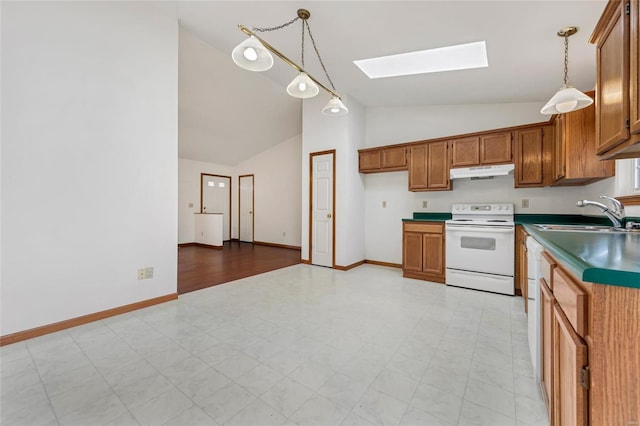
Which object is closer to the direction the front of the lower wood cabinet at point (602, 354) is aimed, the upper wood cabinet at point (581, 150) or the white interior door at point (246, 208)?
the white interior door

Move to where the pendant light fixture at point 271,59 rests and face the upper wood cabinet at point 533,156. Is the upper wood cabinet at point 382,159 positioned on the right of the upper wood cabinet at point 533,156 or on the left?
left

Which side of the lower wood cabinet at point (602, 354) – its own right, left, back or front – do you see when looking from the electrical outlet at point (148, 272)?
front

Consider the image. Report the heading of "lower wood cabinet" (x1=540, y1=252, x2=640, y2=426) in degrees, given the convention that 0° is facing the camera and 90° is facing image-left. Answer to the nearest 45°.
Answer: approximately 90°

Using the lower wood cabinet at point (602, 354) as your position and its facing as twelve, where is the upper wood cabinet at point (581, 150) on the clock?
The upper wood cabinet is roughly at 3 o'clock from the lower wood cabinet.

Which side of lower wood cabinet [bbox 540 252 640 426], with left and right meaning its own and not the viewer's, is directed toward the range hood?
right

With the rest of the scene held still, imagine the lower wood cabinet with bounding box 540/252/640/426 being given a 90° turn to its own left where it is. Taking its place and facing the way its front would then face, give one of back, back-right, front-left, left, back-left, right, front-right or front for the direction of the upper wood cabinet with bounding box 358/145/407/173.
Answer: back-right

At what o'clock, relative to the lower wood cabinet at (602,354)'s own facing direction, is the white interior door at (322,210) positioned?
The white interior door is roughly at 1 o'clock from the lower wood cabinet.
